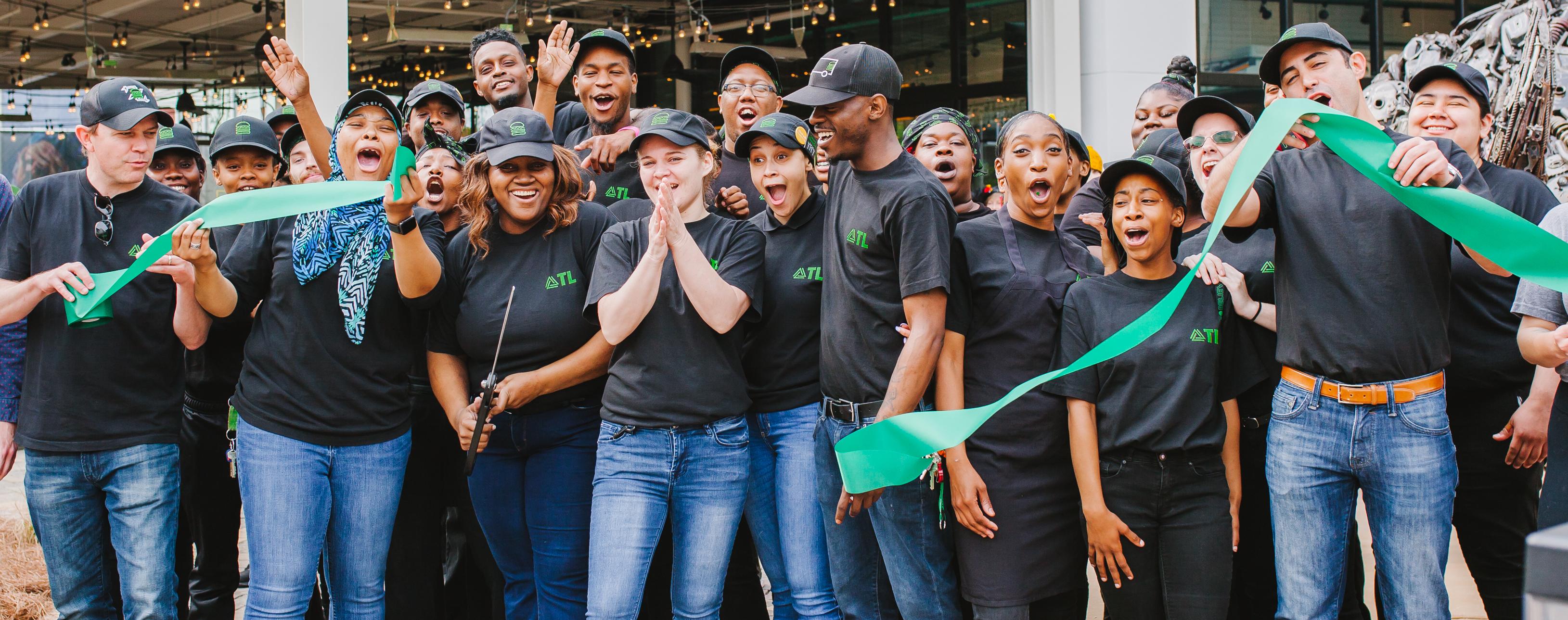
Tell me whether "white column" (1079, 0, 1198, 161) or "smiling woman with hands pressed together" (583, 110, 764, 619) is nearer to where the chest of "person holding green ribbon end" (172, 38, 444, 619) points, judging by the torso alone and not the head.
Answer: the smiling woman with hands pressed together

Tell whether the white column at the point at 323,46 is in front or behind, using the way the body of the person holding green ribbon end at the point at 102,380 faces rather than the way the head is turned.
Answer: behind

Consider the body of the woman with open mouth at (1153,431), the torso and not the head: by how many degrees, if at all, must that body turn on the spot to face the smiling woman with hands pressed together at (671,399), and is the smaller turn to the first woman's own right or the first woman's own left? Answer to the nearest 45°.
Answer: approximately 90° to the first woman's own right

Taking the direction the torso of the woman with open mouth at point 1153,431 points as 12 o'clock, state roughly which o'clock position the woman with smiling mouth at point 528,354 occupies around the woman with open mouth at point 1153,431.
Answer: the woman with smiling mouth at point 528,354 is roughly at 3 o'clock from the woman with open mouth at point 1153,431.

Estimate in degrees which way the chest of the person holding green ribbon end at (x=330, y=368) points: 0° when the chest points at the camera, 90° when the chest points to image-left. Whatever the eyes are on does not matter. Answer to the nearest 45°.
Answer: approximately 0°
